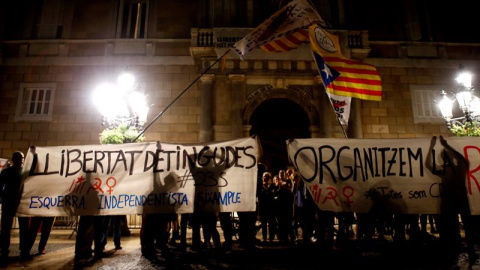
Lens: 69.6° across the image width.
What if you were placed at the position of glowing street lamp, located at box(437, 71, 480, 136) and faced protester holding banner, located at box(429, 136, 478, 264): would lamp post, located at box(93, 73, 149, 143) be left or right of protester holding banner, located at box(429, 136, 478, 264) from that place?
right

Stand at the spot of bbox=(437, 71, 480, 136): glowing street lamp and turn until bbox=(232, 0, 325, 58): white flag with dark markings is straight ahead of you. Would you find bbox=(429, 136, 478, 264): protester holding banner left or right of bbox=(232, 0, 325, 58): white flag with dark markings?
left

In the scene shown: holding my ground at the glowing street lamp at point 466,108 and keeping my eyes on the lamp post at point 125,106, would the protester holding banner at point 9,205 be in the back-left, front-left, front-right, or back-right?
front-left

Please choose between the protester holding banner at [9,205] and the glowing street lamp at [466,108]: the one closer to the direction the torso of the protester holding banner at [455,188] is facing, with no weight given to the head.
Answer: the protester holding banner

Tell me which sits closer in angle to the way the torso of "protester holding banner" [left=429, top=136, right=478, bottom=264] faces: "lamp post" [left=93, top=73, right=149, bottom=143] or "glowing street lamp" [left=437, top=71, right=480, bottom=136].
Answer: the lamp post

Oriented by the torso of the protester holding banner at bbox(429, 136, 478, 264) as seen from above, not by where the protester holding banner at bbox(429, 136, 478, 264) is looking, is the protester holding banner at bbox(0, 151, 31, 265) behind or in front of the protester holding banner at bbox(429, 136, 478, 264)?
in front
